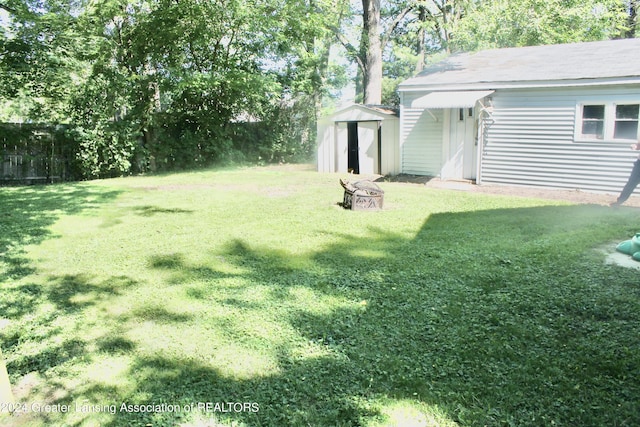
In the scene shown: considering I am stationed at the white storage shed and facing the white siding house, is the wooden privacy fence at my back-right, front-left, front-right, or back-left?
back-right

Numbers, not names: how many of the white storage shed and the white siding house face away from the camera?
0

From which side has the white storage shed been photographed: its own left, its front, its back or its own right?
front

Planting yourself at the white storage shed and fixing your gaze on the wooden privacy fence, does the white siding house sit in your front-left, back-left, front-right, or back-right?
back-left

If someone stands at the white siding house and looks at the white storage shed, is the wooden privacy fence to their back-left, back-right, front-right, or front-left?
front-left

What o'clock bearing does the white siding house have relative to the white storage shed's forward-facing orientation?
The white siding house is roughly at 10 o'clock from the white storage shed.

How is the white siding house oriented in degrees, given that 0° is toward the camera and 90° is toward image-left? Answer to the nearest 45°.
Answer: approximately 45°

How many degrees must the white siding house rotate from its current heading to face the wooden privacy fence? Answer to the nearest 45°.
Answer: approximately 45° to its right

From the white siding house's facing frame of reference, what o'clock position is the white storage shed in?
The white storage shed is roughly at 2 o'clock from the white siding house.
